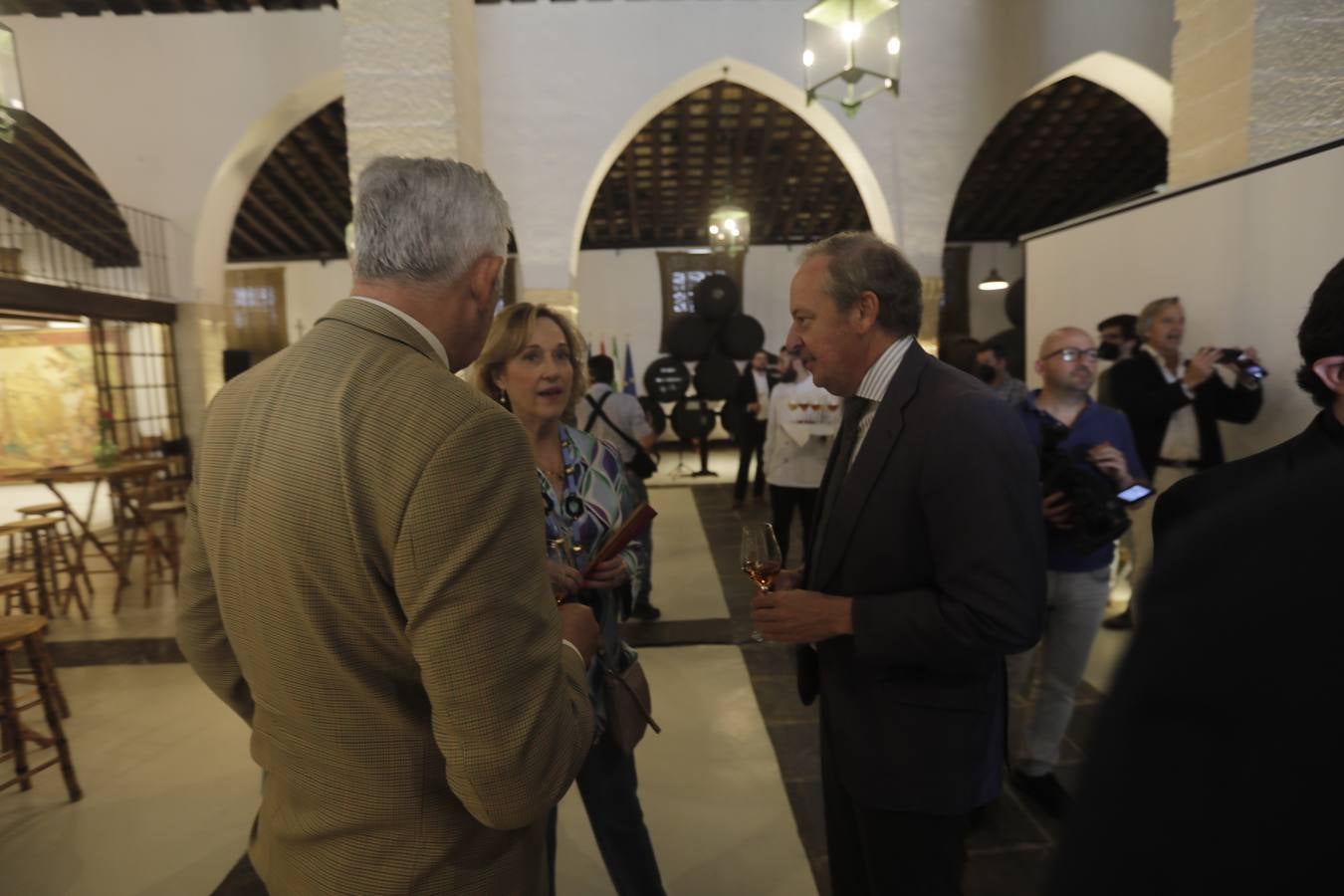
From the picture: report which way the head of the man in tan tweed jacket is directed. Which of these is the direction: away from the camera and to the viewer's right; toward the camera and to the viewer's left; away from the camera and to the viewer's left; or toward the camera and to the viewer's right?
away from the camera and to the viewer's right

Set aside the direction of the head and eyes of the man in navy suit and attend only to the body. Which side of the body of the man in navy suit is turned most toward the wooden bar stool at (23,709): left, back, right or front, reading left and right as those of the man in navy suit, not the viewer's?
front

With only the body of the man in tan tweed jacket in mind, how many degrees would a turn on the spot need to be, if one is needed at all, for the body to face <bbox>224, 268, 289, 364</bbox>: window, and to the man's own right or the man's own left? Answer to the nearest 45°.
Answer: approximately 45° to the man's own left

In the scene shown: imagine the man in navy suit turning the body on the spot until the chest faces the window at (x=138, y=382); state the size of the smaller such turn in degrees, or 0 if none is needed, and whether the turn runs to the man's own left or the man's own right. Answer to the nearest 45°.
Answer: approximately 45° to the man's own right

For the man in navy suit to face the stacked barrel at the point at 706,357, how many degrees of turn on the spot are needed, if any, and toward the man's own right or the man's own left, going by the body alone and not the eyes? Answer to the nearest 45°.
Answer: approximately 90° to the man's own right

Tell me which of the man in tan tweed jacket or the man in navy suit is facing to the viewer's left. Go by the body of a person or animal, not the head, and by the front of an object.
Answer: the man in navy suit

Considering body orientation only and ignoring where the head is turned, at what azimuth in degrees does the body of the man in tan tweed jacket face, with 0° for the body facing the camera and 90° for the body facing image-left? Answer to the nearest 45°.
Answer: approximately 225°

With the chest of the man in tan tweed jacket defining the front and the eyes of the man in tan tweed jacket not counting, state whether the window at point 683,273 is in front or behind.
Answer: in front

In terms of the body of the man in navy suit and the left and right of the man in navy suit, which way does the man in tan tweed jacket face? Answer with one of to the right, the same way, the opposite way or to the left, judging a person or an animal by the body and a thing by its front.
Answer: to the right

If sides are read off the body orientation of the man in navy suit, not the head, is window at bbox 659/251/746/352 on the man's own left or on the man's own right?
on the man's own right

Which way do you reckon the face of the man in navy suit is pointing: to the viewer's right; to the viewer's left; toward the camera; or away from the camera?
to the viewer's left

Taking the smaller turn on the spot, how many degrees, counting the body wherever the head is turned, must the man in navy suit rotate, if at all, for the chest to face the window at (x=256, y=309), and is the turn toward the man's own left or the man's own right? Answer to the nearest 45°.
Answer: approximately 45° to the man's own right

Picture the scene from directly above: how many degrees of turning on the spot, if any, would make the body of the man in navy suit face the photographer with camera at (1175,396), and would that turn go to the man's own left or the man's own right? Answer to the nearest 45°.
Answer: approximately 135° to the man's own right

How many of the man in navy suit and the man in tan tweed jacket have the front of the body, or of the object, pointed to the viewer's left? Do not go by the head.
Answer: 1

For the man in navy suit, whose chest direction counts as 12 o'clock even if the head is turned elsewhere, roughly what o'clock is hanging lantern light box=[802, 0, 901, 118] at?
The hanging lantern light is roughly at 3 o'clock from the man in navy suit.

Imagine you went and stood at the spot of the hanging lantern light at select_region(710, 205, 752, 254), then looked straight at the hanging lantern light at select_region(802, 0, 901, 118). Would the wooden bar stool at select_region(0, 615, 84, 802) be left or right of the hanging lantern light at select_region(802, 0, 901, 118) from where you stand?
right

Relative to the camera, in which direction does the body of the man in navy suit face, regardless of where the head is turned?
to the viewer's left

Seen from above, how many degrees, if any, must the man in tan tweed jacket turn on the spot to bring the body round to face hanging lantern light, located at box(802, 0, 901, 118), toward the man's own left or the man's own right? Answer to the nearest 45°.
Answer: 0° — they already face it
